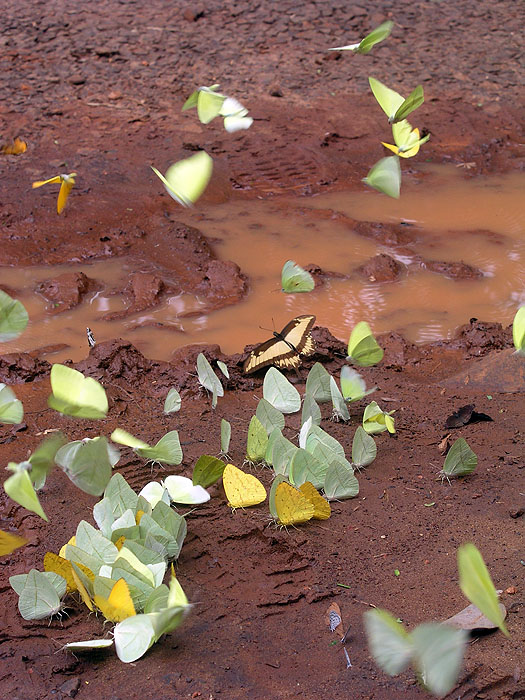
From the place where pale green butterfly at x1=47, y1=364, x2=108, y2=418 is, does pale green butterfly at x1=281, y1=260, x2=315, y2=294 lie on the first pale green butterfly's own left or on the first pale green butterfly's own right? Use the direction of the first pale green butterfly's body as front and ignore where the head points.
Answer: on the first pale green butterfly's own right

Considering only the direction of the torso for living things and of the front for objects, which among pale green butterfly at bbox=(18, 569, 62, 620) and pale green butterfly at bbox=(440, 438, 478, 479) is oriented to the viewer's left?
pale green butterfly at bbox=(440, 438, 478, 479)

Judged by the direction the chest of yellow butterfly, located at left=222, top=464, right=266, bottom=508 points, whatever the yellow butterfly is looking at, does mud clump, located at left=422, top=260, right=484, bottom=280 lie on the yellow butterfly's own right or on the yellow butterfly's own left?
on the yellow butterfly's own right

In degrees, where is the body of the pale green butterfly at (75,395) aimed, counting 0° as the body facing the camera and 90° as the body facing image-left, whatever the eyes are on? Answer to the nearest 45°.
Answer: approximately 90°

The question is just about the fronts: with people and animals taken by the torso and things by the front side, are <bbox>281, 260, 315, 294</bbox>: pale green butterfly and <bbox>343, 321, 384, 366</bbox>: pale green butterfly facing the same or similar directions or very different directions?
same or similar directions

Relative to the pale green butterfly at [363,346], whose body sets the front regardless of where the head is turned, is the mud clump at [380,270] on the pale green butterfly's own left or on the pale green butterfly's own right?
on the pale green butterfly's own right

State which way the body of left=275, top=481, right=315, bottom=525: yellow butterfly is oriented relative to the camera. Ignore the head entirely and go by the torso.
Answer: to the viewer's left

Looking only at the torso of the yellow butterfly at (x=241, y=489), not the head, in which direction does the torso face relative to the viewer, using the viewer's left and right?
facing to the left of the viewer

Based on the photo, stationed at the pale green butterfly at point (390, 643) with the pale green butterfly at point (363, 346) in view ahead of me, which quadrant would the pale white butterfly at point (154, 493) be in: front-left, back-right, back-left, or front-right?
front-left
